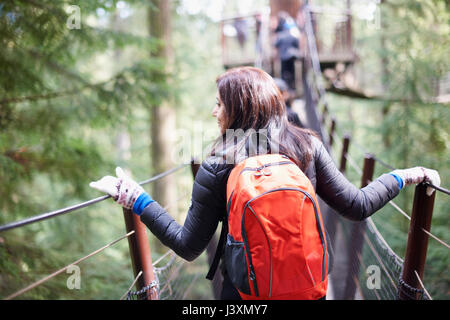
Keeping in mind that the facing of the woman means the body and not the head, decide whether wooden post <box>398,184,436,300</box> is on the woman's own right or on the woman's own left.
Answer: on the woman's own right

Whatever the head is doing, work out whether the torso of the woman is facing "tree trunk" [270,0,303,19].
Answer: yes

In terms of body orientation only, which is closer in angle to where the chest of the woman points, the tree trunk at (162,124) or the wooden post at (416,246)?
the tree trunk

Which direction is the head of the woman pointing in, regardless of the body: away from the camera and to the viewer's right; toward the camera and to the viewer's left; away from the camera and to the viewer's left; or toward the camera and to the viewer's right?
away from the camera and to the viewer's left

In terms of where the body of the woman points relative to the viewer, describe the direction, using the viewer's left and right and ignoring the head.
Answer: facing away from the viewer
